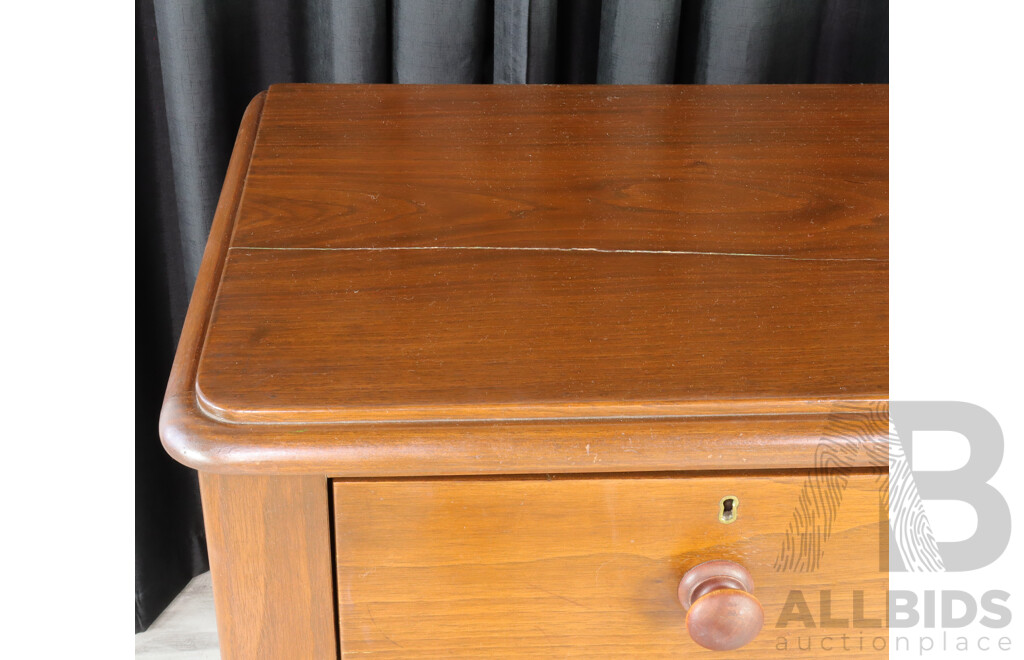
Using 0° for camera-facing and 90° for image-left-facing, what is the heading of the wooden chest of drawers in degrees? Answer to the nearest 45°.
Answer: approximately 0°
